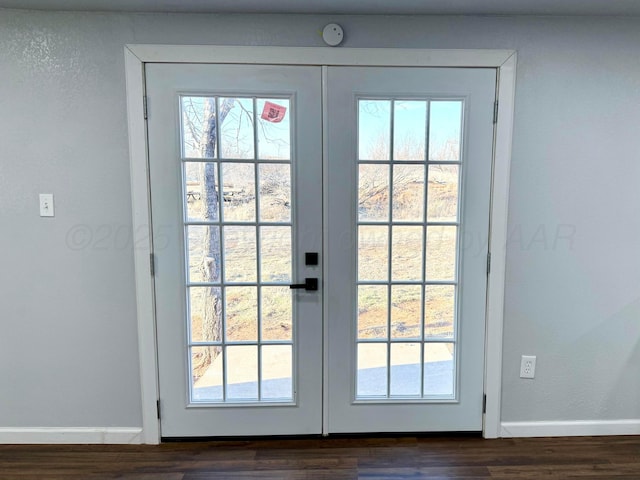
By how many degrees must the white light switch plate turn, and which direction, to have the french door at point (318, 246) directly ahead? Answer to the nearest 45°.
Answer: approximately 45° to its left

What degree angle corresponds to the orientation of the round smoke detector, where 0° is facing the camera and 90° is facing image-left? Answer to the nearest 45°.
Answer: approximately 0°

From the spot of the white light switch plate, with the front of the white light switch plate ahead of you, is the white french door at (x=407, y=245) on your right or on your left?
on your left

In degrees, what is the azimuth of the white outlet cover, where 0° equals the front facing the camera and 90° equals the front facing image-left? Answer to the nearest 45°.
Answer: approximately 0°

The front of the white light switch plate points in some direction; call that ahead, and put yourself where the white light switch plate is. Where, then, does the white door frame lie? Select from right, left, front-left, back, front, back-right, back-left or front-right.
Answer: front-left

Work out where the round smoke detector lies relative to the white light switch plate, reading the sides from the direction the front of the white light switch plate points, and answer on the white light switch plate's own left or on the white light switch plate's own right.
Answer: on the white light switch plate's own left

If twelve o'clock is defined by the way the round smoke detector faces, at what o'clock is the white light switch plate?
The white light switch plate is roughly at 3 o'clock from the round smoke detector.

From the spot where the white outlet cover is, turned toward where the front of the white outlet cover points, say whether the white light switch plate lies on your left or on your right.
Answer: on your right
